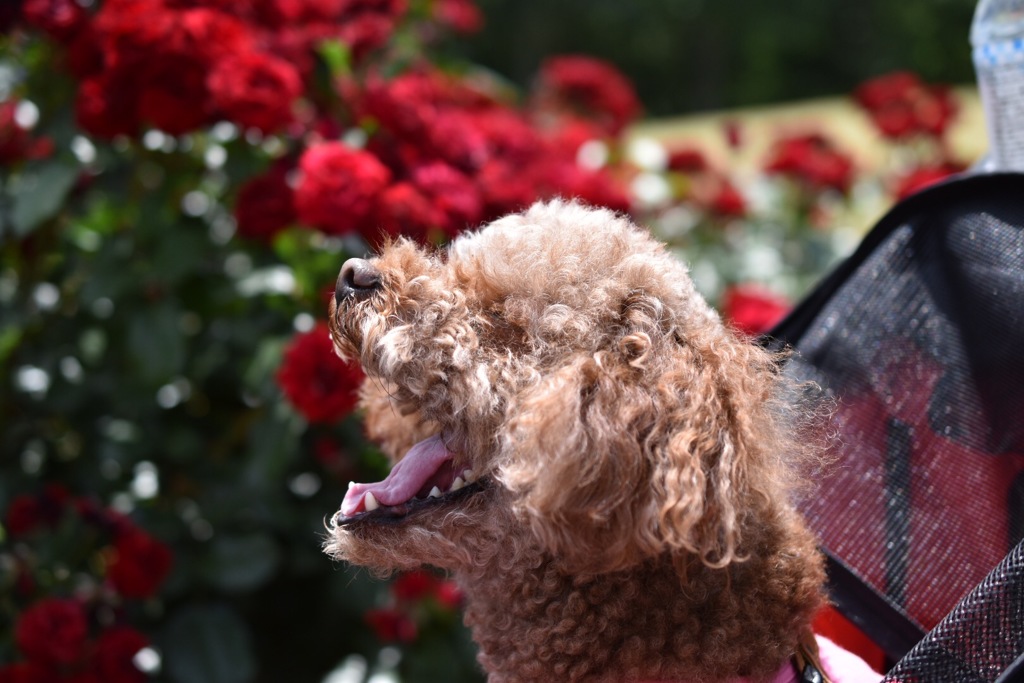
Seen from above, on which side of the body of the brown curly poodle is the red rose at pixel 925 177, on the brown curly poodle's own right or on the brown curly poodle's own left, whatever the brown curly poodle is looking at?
on the brown curly poodle's own right

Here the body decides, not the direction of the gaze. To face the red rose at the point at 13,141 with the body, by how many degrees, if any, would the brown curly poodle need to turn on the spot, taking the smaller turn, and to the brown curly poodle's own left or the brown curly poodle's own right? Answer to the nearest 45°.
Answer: approximately 45° to the brown curly poodle's own right

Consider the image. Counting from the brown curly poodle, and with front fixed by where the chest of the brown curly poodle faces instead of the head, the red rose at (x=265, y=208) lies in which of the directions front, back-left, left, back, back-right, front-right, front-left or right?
front-right

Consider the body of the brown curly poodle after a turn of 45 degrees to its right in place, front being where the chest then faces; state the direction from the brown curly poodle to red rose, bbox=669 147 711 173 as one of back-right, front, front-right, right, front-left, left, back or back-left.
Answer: front-right

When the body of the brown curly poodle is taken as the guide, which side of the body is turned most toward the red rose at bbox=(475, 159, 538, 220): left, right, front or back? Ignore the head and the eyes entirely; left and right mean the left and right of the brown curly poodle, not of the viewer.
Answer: right

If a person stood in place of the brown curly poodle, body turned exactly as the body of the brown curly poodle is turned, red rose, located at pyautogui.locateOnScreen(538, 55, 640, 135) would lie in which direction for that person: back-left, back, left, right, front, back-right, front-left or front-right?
right

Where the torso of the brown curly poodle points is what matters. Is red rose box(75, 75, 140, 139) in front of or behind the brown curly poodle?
in front

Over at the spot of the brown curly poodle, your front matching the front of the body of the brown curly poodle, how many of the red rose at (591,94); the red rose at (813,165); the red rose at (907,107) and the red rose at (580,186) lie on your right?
4

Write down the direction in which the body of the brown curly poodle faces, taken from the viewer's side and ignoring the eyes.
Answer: to the viewer's left

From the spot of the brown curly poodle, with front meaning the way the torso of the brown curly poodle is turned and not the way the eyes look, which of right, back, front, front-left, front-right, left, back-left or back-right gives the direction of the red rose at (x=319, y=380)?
front-right
